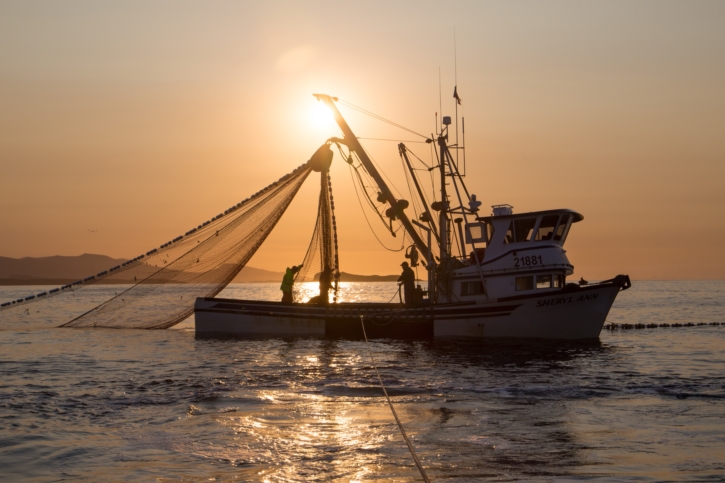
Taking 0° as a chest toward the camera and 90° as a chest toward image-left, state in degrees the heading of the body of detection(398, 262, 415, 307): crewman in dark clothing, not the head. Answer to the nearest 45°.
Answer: approximately 90°

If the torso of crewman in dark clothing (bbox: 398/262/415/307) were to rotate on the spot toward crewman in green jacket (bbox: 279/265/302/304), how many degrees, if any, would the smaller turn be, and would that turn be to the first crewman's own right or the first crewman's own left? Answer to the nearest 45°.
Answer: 0° — they already face them

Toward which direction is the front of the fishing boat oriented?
to the viewer's right

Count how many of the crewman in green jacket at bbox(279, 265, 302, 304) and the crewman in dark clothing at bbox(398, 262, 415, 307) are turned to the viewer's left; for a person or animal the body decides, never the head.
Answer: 1

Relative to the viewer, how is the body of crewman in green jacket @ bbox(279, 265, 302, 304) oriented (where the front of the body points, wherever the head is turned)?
to the viewer's right

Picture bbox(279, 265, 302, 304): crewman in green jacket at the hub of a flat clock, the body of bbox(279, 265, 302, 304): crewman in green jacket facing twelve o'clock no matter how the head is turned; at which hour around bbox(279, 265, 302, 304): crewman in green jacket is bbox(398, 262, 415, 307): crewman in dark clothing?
bbox(398, 262, 415, 307): crewman in dark clothing is roughly at 1 o'clock from bbox(279, 265, 302, 304): crewman in green jacket.
